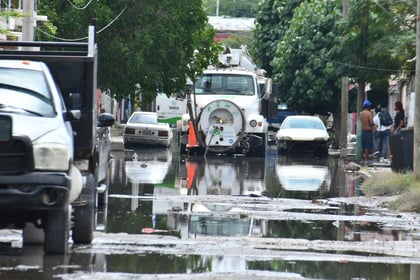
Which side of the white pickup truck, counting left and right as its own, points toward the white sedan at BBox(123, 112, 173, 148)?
back

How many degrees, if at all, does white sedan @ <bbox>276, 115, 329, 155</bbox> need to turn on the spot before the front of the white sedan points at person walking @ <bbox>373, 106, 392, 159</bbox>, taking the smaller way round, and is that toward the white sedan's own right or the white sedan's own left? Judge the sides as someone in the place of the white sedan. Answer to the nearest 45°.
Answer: approximately 45° to the white sedan's own left

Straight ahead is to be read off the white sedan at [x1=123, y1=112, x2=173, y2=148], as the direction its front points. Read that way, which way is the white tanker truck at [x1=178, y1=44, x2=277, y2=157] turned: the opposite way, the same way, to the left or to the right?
the opposite way
